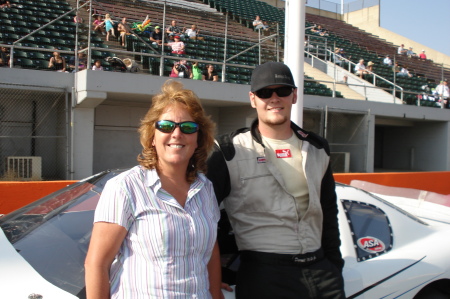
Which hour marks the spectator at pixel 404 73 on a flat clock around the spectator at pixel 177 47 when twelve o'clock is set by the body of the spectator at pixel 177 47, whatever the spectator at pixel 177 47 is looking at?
the spectator at pixel 404 73 is roughly at 8 o'clock from the spectator at pixel 177 47.

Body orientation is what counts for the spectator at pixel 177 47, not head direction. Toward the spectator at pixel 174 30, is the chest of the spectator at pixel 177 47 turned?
no

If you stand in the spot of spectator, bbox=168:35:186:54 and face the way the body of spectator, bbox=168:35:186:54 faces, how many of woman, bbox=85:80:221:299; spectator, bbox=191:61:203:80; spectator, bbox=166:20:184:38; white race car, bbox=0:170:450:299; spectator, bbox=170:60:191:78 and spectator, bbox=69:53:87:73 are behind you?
1

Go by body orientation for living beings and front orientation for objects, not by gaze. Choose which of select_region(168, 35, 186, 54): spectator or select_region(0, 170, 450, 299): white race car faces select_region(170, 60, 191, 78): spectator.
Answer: select_region(168, 35, 186, 54): spectator

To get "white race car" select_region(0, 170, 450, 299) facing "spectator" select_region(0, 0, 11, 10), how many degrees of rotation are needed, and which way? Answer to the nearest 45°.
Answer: approximately 90° to its right

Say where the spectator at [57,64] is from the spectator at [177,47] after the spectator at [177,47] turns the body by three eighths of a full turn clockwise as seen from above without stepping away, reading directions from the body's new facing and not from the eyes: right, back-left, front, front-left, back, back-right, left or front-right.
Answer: left

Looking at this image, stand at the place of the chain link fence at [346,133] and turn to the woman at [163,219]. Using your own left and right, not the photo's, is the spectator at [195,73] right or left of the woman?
right

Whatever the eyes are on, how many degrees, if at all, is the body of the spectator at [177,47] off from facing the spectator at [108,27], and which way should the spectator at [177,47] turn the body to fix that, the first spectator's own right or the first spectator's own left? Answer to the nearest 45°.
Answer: approximately 90° to the first spectator's own right

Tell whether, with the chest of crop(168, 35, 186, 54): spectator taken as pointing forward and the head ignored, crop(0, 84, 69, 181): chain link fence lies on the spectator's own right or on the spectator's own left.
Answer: on the spectator's own right

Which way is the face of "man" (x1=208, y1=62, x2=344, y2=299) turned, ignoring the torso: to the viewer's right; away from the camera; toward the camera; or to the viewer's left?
toward the camera

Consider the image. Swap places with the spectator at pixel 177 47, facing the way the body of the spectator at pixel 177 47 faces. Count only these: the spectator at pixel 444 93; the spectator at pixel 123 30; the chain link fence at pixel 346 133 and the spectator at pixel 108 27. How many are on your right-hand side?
2

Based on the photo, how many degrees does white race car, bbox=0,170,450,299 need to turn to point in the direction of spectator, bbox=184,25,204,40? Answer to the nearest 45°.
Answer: approximately 135° to its right

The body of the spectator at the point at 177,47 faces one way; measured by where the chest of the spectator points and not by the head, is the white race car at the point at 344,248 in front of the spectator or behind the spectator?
in front

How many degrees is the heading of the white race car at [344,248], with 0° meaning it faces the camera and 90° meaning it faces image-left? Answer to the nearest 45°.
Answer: approximately 45°

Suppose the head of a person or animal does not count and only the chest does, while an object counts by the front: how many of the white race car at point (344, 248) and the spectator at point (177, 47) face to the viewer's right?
0

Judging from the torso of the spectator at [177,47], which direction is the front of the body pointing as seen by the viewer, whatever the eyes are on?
toward the camera
